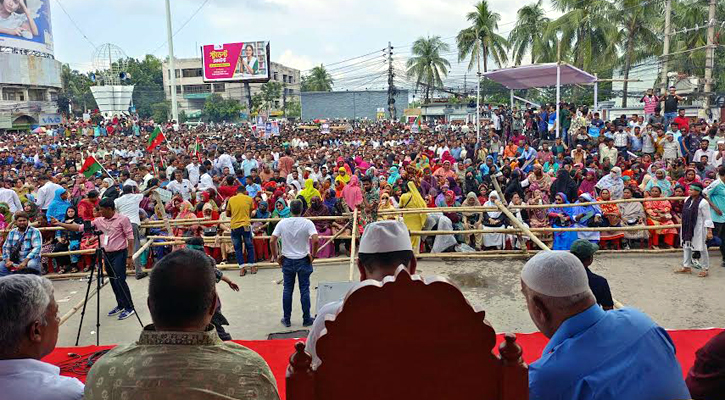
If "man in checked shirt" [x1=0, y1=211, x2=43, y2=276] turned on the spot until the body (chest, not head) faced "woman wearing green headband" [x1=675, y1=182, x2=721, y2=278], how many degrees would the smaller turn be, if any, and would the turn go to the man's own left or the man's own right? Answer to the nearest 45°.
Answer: approximately 45° to the man's own left

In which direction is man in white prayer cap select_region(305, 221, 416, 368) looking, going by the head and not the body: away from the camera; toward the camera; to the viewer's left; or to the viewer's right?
away from the camera

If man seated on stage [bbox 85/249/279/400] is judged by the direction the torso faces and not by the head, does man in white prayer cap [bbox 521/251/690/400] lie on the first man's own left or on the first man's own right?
on the first man's own right

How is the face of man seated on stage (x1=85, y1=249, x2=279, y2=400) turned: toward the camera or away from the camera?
away from the camera

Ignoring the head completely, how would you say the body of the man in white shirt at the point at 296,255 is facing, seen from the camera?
away from the camera

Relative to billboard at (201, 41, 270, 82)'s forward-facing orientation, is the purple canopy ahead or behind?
ahead

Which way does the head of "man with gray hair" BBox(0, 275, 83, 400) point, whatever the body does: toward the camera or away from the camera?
away from the camera

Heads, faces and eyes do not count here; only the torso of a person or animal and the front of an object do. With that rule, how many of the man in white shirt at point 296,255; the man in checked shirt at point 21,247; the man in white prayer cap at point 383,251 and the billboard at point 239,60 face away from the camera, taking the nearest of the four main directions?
2

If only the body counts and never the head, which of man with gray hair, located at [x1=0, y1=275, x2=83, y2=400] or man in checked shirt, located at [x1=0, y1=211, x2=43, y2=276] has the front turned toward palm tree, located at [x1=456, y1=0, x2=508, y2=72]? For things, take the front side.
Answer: the man with gray hair

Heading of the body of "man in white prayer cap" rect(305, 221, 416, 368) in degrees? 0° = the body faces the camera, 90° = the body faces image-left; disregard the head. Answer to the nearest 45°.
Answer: approximately 180°

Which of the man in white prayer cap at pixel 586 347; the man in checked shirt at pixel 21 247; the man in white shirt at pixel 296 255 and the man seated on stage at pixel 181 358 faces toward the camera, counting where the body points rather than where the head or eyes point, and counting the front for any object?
the man in checked shirt

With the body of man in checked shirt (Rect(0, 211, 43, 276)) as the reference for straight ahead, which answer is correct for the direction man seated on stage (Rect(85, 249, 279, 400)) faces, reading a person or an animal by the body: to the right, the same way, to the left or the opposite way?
the opposite way

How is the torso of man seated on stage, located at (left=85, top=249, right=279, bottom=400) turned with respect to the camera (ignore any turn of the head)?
away from the camera

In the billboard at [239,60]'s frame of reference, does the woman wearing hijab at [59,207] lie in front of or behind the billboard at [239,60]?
in front

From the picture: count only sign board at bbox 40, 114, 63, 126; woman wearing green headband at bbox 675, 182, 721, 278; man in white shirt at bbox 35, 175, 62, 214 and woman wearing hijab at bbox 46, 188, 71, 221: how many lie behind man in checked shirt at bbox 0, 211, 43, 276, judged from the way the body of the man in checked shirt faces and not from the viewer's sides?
3

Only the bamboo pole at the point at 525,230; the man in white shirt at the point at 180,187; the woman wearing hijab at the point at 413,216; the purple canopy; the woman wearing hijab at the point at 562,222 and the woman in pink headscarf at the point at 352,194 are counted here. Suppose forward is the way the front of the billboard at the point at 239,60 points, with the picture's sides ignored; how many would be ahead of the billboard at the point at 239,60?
6

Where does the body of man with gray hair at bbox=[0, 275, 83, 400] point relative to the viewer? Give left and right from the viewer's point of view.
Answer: facing away from the viewer and to the right of the viewer

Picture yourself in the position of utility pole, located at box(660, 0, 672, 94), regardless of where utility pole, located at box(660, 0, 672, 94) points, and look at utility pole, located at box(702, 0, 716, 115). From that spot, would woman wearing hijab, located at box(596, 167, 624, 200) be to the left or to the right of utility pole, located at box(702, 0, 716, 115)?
right

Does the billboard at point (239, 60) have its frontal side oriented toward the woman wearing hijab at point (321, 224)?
yes

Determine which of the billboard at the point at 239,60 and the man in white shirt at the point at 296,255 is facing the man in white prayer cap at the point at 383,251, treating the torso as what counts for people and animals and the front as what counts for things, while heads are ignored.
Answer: the billboard

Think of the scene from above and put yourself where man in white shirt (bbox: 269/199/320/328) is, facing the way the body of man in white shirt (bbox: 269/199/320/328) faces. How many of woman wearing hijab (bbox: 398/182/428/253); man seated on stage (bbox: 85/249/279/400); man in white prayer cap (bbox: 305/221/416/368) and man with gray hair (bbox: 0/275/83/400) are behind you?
3
